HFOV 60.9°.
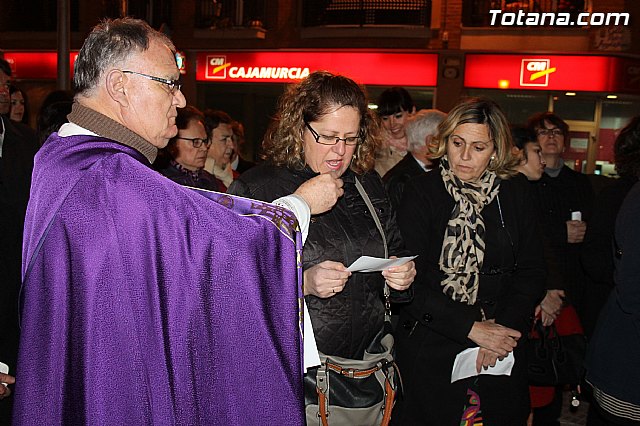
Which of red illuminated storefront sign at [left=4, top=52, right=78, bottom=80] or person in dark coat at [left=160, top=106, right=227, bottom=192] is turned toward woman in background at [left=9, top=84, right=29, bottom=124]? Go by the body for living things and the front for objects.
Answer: the red illuminated storefront sign

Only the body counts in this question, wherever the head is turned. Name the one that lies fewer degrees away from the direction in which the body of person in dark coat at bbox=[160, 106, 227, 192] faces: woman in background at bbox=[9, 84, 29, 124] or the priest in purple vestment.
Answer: the priest in purple vestment

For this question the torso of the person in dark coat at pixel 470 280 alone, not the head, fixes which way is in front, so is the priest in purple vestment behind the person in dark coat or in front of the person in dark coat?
in front

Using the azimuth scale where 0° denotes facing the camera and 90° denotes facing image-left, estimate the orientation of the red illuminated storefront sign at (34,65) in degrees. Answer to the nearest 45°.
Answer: approximately 0°

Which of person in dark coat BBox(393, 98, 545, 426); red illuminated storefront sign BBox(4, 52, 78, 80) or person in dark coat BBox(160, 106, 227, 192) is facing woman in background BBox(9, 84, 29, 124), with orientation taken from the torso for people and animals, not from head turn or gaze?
the red illuminated storefront sign

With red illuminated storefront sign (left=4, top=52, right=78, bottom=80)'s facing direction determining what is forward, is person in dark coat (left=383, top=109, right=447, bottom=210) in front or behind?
in front

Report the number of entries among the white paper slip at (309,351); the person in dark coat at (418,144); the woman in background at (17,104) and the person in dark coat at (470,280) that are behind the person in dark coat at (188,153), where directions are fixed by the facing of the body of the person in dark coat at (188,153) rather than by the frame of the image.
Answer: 1

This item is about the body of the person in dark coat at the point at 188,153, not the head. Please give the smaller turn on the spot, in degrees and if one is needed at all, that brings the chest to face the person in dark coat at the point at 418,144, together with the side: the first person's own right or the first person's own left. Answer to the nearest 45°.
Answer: approximately 45° to the first person's own left

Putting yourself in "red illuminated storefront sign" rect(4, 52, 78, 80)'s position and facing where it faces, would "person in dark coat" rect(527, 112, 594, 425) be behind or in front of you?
in front

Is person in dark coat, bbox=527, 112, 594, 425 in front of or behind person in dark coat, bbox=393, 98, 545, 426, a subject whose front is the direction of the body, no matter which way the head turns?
behind

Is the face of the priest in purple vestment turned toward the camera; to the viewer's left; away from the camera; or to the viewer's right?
to the viewer's right

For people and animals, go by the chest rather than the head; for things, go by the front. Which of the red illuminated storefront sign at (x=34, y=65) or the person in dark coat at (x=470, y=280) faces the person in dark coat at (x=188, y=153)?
the red illuminated storefront sign

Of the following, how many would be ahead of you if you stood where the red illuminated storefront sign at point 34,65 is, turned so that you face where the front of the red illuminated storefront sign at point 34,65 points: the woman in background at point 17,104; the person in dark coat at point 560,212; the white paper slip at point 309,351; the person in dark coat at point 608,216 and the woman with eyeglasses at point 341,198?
5

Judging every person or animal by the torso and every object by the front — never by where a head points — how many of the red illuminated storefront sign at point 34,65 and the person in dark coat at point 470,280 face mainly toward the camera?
2

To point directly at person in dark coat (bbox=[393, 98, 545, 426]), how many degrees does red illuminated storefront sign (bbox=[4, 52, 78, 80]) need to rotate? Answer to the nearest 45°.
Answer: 0° — it already faces them
